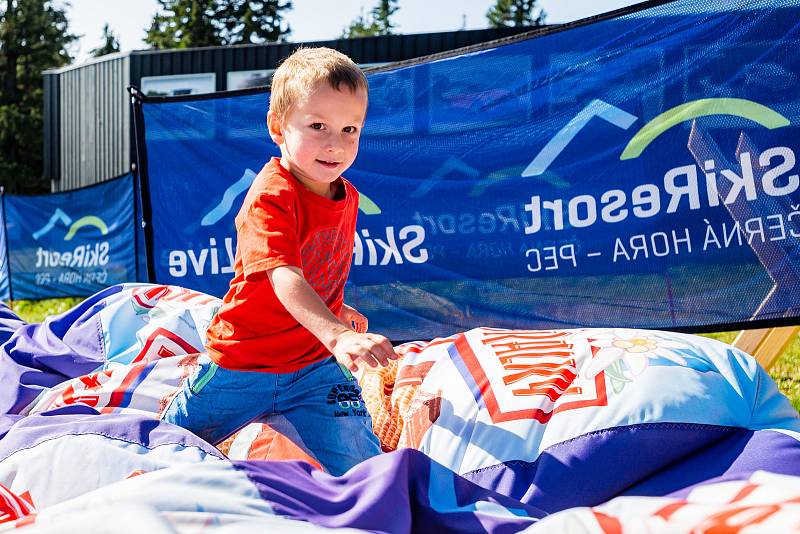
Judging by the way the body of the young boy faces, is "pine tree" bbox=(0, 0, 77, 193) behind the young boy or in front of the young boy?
behind

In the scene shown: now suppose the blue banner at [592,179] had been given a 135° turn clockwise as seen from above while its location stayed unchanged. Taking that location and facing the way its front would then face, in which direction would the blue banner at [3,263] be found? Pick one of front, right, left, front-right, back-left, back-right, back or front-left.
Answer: back-right

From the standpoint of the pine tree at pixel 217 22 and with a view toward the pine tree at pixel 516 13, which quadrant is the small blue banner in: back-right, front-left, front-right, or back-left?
back-right

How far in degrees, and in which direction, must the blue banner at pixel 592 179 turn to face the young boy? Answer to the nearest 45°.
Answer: approximately 180°

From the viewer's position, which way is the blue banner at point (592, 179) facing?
facing away from the viewer and to the right of the viewer
